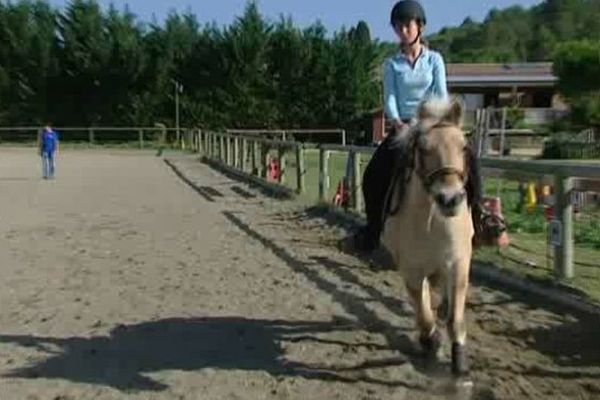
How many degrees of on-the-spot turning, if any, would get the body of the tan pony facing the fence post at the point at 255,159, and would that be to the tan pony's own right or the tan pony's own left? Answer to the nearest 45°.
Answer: approximately 180°

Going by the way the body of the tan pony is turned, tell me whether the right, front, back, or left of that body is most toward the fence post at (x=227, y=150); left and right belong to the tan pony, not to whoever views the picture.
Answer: back

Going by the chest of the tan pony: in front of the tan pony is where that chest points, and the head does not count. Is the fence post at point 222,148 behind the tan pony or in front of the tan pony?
behind

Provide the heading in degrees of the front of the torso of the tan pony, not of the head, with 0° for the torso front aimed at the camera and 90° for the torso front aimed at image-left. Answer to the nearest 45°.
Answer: approximately 0°

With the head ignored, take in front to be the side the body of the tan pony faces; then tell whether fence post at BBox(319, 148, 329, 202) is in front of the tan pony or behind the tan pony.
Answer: behind

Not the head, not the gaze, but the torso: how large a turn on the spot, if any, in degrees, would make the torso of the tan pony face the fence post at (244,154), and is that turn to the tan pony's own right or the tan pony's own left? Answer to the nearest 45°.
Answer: approximately 180°

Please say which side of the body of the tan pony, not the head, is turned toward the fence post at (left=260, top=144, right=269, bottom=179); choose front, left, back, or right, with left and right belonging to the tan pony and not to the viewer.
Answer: back

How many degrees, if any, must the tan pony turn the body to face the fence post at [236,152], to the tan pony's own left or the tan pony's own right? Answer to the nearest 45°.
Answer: approximately 180°

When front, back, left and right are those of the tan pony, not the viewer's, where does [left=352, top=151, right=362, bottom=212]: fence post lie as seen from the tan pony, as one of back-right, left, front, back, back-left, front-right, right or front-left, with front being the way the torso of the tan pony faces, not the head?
back
